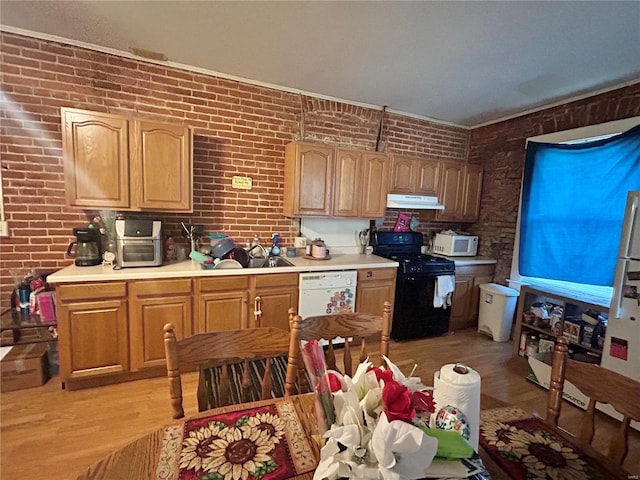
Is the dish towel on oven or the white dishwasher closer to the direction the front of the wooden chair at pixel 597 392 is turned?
the white dishwasher

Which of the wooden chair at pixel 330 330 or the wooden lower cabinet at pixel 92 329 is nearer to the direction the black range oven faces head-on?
the wooden chair

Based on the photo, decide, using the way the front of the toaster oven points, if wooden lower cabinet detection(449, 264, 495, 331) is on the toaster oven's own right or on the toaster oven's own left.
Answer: on the toaster oven's own left

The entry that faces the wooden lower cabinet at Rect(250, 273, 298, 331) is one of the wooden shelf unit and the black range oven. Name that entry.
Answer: the wooden shelf unit

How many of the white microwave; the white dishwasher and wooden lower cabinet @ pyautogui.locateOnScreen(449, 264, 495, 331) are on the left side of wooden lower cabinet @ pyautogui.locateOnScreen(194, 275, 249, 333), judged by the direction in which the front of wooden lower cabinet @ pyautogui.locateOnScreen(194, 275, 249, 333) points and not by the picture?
3

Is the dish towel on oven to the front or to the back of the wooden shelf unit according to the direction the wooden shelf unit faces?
to the front

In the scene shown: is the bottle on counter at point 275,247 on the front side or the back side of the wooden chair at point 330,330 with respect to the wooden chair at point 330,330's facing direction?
on the back side

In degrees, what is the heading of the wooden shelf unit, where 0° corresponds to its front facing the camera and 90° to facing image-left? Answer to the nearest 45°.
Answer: approximately 45°

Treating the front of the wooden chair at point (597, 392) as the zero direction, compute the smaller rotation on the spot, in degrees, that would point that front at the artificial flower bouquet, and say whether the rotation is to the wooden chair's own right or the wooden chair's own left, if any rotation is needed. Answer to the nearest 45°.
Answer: approximately 45° to the wooden chair's own left

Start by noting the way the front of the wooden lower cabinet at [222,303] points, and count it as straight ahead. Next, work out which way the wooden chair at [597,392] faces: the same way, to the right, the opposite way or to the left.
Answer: to the right
